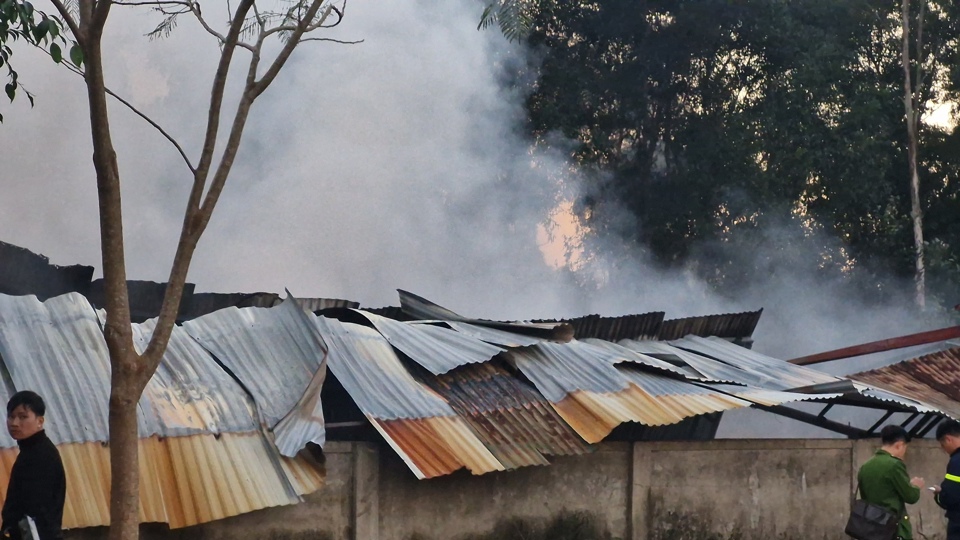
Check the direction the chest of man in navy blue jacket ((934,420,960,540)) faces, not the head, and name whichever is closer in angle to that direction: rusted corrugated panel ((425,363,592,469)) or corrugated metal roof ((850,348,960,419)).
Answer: the rusted corrugated panel

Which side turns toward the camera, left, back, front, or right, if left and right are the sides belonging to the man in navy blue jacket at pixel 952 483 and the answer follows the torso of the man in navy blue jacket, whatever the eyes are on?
left

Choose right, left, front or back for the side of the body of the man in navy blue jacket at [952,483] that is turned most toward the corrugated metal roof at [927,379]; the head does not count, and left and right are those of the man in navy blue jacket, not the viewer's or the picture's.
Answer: right

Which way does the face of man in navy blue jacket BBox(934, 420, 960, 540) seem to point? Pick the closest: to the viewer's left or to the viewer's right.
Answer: to the viewer's left
